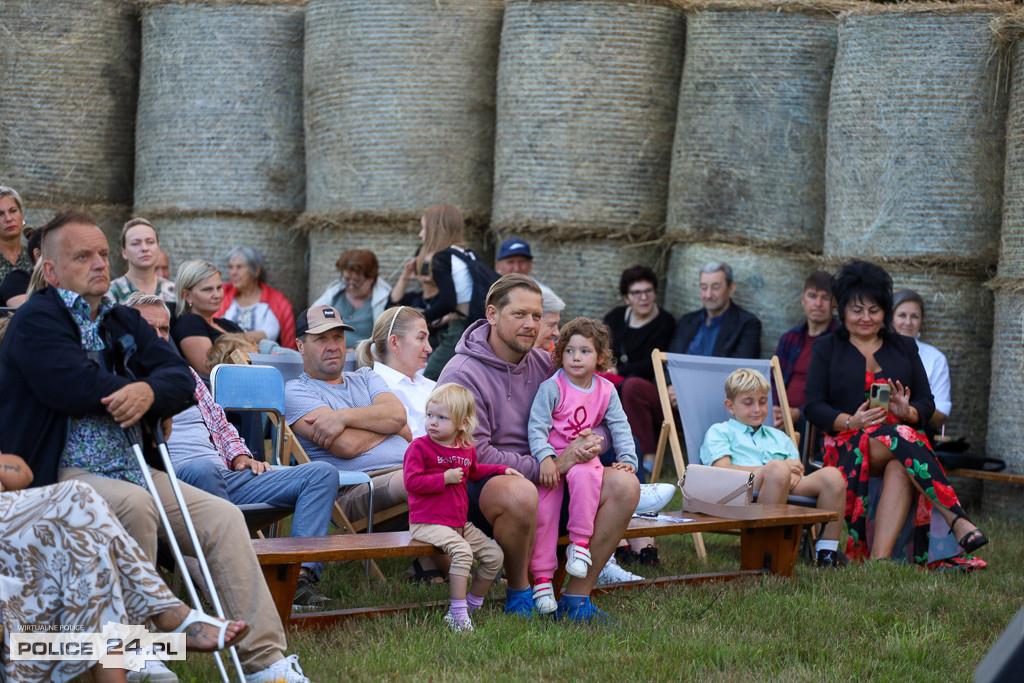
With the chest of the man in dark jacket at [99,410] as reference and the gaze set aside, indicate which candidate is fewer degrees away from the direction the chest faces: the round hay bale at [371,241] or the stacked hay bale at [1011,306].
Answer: the stacked hay bale

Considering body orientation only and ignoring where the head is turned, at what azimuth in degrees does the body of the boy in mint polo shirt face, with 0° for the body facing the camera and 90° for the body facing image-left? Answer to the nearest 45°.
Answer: approximately 315°

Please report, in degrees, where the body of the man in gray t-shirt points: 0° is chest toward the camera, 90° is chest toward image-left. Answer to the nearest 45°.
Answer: approximately 315°

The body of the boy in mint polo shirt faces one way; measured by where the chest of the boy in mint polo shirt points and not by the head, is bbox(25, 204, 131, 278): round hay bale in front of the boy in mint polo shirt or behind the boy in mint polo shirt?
behind

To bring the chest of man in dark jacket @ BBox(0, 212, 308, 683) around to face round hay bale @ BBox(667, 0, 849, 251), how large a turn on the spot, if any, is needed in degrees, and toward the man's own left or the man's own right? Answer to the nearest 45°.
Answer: approximately 90° to the man's own left

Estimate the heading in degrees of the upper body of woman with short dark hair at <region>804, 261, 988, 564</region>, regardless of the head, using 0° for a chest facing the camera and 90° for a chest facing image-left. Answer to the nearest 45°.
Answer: approximately 0°

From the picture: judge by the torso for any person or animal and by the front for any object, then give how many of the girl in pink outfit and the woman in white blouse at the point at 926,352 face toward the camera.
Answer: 2

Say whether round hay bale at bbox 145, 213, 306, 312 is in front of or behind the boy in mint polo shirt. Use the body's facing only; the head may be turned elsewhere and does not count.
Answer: behind

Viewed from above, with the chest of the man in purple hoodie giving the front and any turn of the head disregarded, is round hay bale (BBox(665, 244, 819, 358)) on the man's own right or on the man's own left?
on the man's own left

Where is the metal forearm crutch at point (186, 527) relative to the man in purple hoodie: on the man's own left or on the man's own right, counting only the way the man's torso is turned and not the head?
on the man's own right
